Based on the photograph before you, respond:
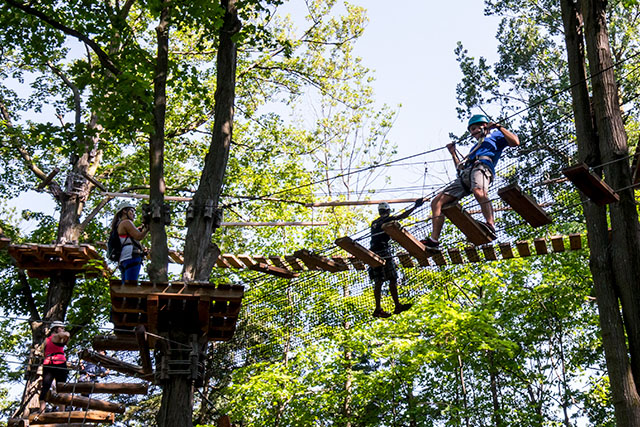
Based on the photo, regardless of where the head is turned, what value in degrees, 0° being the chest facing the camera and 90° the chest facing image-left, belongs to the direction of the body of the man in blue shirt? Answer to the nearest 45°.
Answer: approximately 45°

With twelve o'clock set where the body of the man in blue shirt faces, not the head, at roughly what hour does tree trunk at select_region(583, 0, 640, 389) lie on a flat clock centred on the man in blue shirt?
The tree trunk is roughly at 8 o'clock from the man in blue shirt.

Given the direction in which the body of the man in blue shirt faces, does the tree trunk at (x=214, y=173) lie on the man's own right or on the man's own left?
on the man's own right
